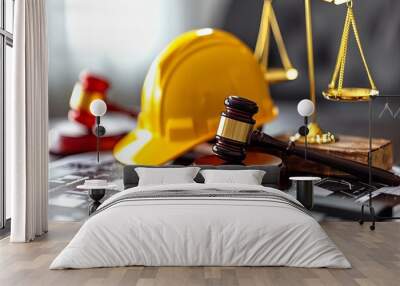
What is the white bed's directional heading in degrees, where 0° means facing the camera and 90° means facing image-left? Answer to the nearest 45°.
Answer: approximately 0°

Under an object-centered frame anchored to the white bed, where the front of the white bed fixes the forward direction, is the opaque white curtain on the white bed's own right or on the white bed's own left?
on the white bed's own right
